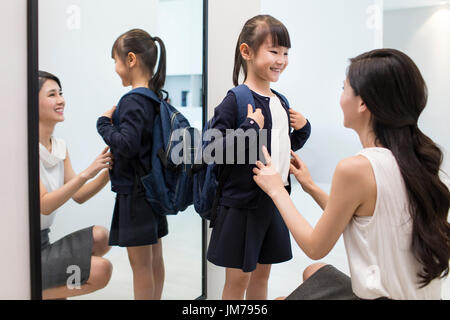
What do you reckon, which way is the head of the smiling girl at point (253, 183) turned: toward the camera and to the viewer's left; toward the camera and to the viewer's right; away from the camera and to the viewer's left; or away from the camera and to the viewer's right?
toward the camera and to the viewer's right

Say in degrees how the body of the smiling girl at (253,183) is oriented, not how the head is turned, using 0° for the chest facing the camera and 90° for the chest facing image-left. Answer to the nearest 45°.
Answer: approximately 315°
